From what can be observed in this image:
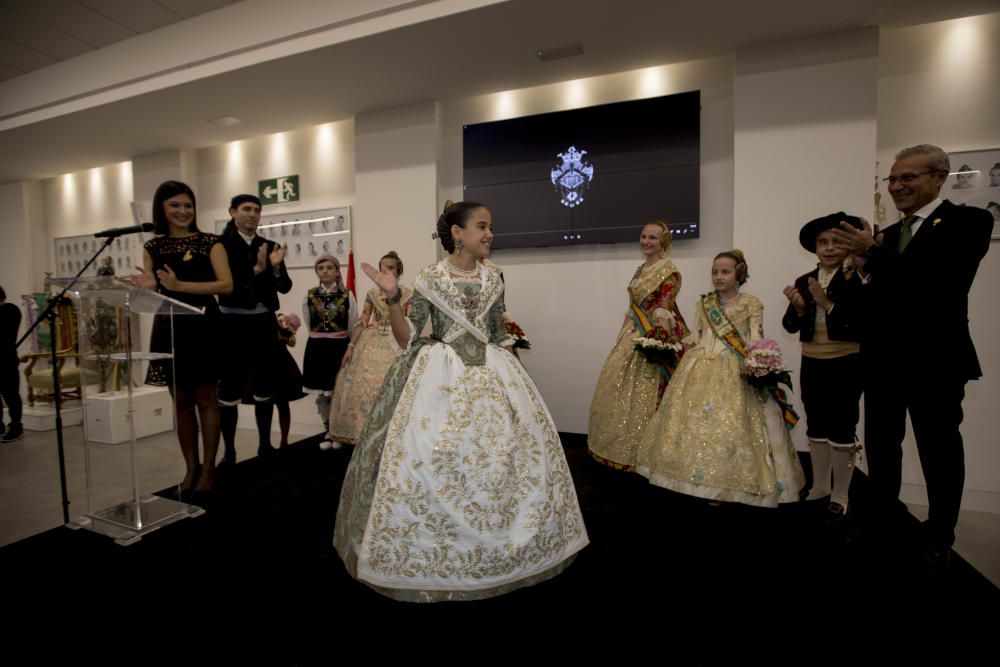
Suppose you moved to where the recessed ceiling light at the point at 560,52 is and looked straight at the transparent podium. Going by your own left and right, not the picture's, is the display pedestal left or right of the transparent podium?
right

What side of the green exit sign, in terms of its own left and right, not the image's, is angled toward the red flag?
left

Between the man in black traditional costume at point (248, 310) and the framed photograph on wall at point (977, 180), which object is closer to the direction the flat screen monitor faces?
the man in black traditional costume

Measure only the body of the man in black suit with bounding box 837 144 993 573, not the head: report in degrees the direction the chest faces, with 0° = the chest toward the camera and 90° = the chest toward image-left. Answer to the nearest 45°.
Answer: approximately 45°

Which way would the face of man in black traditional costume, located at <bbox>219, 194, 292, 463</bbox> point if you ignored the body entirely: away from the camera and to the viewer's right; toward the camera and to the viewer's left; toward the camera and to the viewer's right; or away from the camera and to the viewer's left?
toward the camera and to the viewer's right

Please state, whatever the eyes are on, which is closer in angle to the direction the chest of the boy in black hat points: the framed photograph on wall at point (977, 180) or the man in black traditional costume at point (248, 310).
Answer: the man in black traditional costume

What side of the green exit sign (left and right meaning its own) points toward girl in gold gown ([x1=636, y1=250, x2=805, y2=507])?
left

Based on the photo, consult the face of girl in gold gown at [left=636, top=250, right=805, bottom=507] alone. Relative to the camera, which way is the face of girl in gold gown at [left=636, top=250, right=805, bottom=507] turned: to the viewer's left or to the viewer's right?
to the viewer's left

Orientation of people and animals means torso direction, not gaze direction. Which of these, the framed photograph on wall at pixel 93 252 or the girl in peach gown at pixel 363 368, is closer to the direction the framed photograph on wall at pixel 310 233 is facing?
the girl in peach gown
